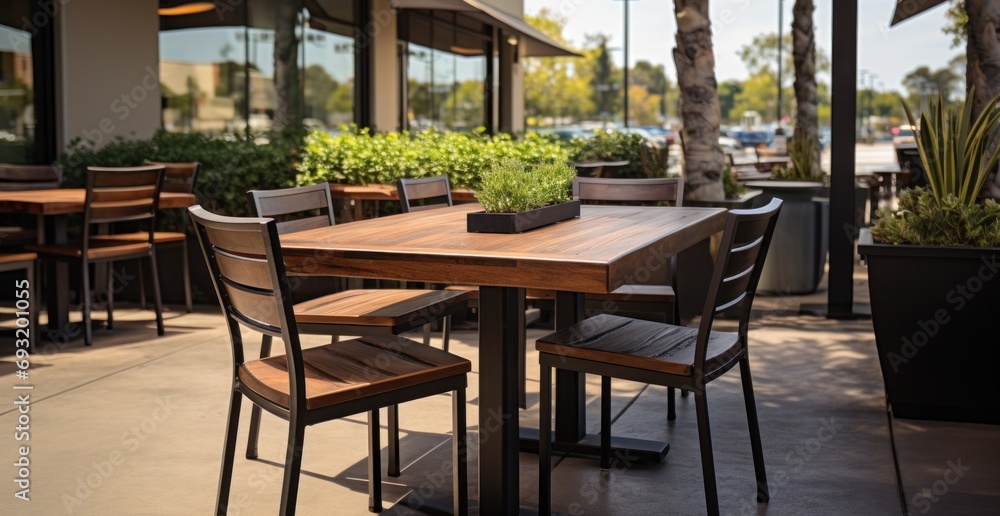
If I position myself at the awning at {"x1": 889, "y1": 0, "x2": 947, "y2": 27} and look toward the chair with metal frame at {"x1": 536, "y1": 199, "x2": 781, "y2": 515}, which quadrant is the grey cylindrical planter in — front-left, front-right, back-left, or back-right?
front-right

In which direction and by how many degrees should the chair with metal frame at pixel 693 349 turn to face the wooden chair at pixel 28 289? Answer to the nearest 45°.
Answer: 0° — it already faces it

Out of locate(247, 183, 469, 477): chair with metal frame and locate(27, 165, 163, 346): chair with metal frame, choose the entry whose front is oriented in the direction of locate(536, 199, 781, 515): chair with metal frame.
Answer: locate(247, 183, 469, 477): chair with metal frame

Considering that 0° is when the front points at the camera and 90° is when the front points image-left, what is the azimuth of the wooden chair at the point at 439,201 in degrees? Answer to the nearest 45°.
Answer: approximately 315°

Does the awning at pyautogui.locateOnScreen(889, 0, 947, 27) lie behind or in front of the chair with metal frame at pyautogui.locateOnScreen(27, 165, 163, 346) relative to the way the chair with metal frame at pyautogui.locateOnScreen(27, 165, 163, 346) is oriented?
behind

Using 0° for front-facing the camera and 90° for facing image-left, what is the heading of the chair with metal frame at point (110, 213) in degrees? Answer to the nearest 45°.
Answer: approximately 135°

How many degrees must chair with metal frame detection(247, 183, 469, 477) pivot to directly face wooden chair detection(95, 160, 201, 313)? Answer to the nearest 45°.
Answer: approximately 135° to its left

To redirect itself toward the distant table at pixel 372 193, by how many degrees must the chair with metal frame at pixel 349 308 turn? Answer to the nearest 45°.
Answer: approximately 135° to its left
